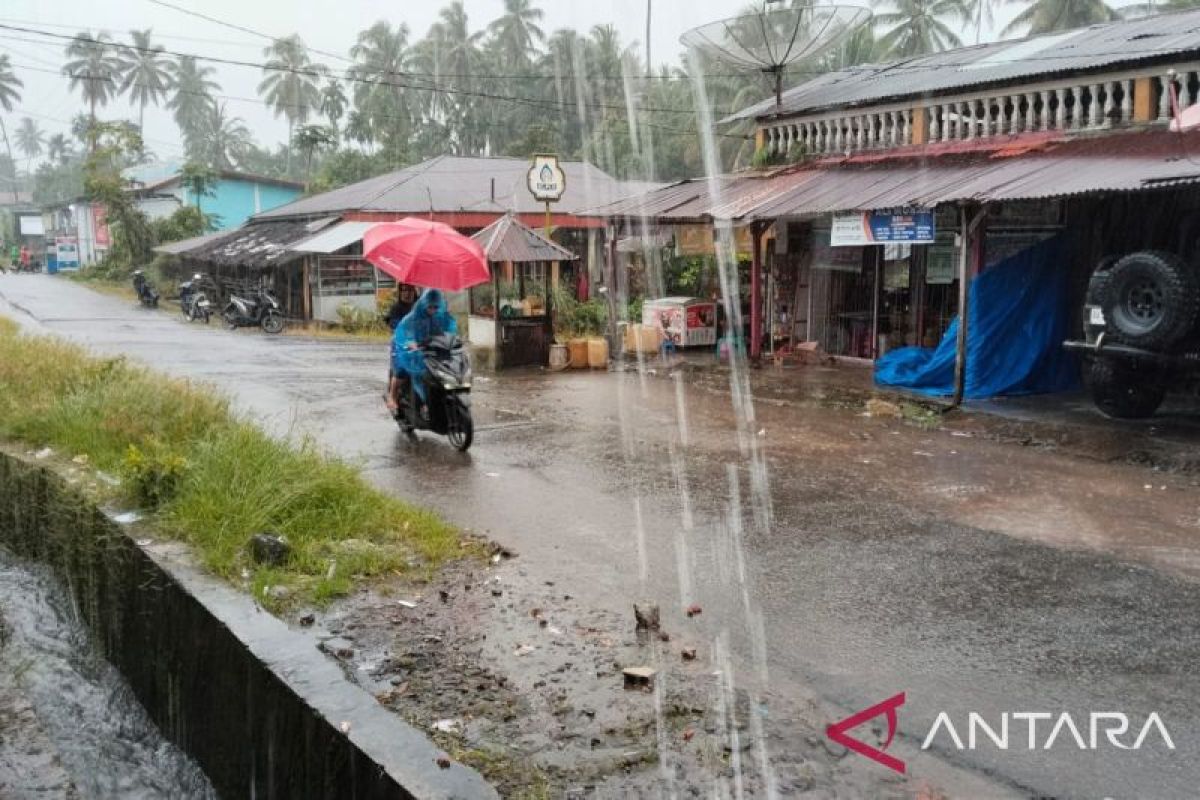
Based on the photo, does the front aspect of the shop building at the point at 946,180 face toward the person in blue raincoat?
yes

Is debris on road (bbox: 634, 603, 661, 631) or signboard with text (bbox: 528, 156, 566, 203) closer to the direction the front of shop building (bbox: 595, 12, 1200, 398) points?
the debris on road

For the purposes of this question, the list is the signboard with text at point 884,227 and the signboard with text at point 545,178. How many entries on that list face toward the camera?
2

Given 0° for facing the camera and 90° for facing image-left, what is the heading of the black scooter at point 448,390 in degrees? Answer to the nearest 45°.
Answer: approximately 315°

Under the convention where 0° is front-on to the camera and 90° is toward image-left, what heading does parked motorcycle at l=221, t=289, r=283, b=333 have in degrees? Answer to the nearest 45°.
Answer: approximately 315°

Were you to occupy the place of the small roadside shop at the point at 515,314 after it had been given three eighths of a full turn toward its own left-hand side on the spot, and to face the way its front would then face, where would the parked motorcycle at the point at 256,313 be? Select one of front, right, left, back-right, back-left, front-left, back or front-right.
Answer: back-left

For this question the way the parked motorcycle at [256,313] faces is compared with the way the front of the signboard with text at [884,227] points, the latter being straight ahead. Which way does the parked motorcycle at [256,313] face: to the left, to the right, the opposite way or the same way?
to the left

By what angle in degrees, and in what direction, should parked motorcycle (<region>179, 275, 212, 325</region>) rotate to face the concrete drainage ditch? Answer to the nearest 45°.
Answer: approximately 45° to its right

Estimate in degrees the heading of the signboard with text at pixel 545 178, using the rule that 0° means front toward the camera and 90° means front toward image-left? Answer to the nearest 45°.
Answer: approximately 0°

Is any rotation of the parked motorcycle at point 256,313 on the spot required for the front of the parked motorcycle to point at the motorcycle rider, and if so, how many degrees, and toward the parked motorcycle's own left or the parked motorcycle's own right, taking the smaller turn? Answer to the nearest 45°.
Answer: approximately 45° to the parked motorcycle's own right

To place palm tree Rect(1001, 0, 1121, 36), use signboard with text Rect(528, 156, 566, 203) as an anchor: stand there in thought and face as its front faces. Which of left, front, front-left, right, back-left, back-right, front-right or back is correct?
back-left
